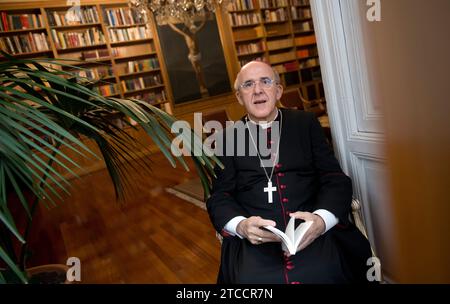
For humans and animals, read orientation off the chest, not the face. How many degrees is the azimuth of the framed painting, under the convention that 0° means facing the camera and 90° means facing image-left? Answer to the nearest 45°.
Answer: approximately 0°

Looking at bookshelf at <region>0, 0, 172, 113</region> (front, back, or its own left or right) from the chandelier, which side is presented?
front

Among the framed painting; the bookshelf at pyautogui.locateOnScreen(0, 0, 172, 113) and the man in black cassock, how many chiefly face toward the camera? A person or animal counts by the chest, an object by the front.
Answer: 3

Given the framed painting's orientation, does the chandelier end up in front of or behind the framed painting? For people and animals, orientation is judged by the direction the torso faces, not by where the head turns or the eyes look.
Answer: in front

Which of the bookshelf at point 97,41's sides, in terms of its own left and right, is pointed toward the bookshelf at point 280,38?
left

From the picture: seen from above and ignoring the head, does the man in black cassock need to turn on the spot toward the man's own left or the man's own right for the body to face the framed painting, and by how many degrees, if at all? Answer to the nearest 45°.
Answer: approximately 180°

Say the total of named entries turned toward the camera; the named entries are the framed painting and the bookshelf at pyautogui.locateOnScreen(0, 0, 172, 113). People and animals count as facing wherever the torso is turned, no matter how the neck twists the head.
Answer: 2

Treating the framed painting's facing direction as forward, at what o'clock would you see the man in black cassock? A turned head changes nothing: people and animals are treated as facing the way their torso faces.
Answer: The man in black cassock is roughly at 12 o'clock from the framed painting.

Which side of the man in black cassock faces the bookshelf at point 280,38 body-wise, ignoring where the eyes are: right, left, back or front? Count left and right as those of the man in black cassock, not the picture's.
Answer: back

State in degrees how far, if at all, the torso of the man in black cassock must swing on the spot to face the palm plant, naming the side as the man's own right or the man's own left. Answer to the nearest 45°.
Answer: approximately 45° to the man's own right

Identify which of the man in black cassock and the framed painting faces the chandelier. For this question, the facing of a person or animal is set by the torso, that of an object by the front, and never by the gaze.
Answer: the framed painting

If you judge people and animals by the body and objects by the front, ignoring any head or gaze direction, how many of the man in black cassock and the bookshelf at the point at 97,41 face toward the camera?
2
